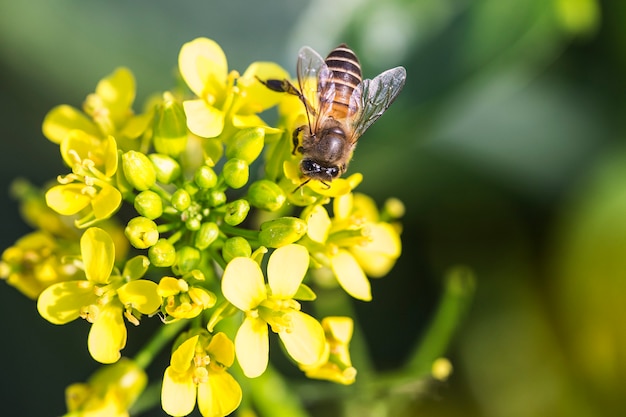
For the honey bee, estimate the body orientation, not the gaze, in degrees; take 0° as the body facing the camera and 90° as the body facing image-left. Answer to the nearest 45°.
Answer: approximately 0°

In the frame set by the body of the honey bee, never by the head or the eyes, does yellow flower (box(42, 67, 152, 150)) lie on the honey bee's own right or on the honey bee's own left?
on the honey bee's own right

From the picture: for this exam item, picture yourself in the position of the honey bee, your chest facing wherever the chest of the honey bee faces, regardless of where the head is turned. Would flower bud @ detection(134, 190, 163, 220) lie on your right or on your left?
on your right

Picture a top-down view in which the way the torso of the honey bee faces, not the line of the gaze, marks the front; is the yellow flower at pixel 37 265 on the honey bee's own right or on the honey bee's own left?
on the honey bee's own right
